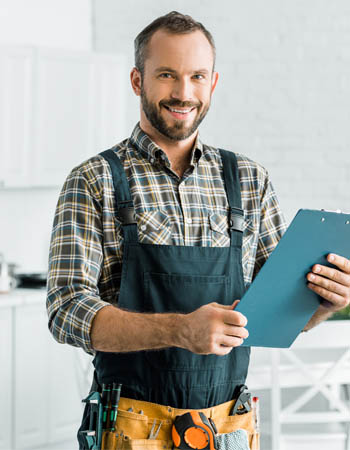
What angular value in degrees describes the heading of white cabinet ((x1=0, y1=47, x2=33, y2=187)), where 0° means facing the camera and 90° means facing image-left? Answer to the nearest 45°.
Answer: approximately 315°

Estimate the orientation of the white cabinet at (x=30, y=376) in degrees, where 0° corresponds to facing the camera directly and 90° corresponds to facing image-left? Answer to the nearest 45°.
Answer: approximately 315°
